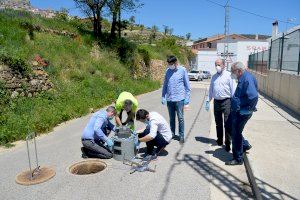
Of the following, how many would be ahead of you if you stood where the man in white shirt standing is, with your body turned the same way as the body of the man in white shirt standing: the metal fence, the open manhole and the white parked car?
1

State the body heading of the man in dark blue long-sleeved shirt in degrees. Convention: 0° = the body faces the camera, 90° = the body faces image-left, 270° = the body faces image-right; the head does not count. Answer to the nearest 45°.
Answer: approximately 90°

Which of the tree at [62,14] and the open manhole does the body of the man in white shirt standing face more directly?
the open manhole

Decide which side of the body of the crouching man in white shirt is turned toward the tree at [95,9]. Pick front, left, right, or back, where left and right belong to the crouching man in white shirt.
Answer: right

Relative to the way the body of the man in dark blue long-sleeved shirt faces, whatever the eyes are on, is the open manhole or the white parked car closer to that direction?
the open manhole

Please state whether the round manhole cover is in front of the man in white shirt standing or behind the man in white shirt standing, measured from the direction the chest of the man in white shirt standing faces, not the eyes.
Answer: in front

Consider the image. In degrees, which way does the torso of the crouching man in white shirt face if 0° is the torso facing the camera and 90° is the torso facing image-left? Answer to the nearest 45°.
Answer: approximately 90°

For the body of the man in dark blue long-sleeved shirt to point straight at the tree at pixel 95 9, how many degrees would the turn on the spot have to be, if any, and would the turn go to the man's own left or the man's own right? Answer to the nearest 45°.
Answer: approximately 45° to the man's own right

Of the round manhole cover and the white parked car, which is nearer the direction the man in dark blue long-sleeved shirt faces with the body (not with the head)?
the round manhole cover

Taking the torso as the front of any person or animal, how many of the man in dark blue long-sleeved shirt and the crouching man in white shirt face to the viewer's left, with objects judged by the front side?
2
